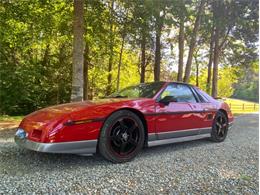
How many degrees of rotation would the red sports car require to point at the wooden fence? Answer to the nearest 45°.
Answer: approximately 180°

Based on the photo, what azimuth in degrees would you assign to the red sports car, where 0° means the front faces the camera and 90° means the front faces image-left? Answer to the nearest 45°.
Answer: approximately 45°
